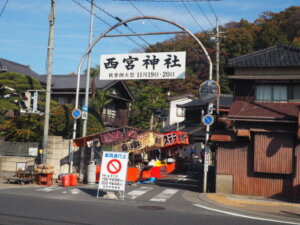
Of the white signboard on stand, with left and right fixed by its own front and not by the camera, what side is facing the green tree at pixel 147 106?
back

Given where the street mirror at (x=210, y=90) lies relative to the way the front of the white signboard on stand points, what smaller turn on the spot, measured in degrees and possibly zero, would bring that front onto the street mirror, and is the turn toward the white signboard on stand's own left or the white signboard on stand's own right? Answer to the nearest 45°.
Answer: approximately 135° to the white signboard on stand's own left

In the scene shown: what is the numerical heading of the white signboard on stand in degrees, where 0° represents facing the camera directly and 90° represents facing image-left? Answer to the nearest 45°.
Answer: approximately 0°

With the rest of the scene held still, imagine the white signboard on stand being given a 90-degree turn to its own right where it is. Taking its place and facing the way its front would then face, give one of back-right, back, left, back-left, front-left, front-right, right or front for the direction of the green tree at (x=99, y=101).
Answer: right

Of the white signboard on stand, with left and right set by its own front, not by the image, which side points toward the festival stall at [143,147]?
back

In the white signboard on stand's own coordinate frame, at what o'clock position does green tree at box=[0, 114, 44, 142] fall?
The green tree is roughly at 5 o'clock from the white signboard on stand.
